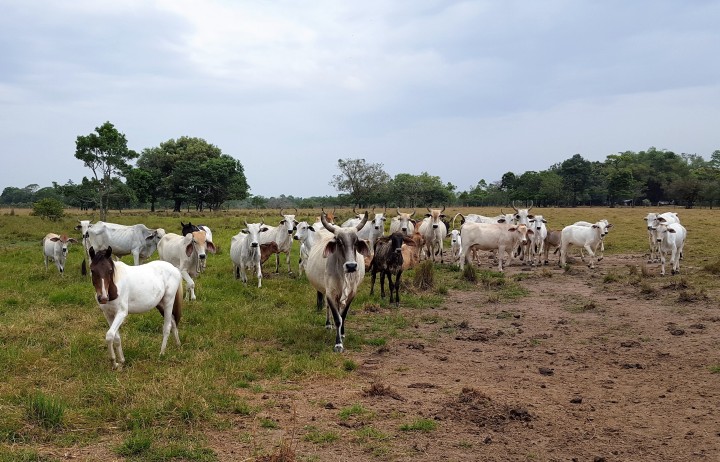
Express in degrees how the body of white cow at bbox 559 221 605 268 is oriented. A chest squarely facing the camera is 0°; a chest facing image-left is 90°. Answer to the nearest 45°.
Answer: approximately 270°

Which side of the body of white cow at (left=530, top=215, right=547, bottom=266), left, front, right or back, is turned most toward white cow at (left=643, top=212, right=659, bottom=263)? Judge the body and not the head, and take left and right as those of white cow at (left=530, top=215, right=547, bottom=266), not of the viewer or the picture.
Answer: left

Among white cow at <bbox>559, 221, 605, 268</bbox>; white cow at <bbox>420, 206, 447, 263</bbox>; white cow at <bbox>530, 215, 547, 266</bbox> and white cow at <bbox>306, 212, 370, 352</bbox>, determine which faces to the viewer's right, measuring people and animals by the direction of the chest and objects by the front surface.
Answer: white cow at <bbox>559, 221, 605, 268</bbox>

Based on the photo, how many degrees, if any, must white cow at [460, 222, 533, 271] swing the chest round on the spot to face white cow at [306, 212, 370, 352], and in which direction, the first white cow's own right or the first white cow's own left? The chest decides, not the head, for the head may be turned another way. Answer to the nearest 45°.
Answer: approximately 90° to the first white cow's own right

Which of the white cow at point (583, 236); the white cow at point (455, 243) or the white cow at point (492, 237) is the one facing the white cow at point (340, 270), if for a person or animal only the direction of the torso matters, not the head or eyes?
the white cow at point (455, 243)

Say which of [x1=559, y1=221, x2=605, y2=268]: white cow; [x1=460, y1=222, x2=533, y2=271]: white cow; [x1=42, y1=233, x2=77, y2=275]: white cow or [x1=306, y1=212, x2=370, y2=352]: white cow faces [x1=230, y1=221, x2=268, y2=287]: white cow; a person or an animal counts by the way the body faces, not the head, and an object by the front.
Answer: [x1=42, y1=233, x2=77, y2=275]: white cow

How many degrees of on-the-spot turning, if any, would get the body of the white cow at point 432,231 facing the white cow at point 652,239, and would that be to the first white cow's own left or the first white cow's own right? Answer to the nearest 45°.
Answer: approximately 90° to the first white cow's own left

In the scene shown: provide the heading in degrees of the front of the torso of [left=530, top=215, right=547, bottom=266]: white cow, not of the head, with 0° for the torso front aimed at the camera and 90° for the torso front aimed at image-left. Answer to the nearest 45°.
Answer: approximately 0°

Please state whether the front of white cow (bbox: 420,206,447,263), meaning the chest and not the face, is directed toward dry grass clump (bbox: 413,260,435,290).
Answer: yes

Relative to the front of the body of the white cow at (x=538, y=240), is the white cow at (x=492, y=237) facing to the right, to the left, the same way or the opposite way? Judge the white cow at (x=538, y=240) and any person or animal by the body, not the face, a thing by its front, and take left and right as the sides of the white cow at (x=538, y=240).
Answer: to the left

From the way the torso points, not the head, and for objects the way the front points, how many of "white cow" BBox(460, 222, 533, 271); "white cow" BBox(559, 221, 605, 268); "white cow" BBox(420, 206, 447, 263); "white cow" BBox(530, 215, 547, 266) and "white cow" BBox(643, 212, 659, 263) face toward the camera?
3
